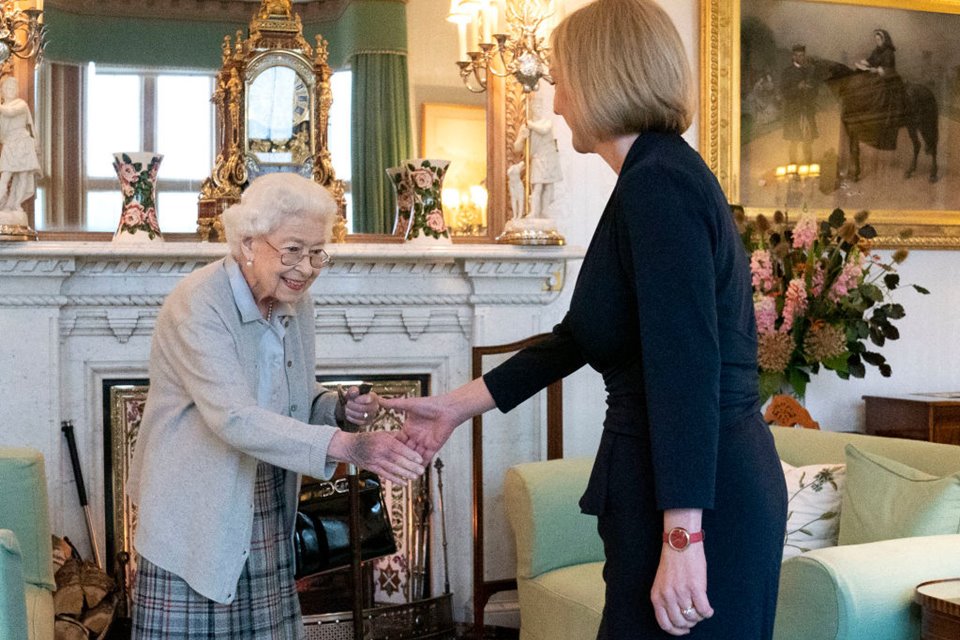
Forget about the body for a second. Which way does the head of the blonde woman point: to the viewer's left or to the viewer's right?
to the viewer's left

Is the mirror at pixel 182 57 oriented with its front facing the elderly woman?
yes

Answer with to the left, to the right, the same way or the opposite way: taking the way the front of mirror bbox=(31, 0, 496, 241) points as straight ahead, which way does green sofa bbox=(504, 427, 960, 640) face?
to the right

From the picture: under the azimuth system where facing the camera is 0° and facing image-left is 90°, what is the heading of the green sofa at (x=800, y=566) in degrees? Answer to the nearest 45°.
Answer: approximately 45°
